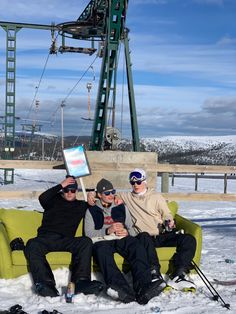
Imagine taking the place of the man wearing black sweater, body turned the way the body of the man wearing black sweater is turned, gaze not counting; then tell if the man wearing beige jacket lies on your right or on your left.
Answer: on your left

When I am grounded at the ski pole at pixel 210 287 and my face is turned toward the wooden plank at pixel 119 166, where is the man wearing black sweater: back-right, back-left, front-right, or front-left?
front-left

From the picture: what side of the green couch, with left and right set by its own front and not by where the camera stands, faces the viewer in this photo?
front

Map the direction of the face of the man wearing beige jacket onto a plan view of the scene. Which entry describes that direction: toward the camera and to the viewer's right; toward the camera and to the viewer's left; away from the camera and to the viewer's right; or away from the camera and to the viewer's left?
toward the camera and to the viewer's left

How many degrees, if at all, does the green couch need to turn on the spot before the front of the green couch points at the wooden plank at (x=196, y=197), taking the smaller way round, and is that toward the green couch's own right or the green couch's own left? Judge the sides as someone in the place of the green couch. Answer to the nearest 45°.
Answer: approximately 135° to the green couch's own left

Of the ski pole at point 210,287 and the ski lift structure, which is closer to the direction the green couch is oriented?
the ski pole

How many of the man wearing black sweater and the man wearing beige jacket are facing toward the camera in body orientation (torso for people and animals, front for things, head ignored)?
2

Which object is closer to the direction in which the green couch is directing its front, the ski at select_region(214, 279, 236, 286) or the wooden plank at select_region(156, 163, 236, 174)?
the ski

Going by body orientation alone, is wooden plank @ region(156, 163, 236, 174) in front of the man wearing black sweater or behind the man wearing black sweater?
behind

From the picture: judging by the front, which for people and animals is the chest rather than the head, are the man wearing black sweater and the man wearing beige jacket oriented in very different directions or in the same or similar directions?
same or similar directions

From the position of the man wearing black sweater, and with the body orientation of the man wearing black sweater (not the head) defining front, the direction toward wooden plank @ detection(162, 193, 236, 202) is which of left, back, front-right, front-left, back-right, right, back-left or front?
back-left

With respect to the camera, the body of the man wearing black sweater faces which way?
toward the camera
